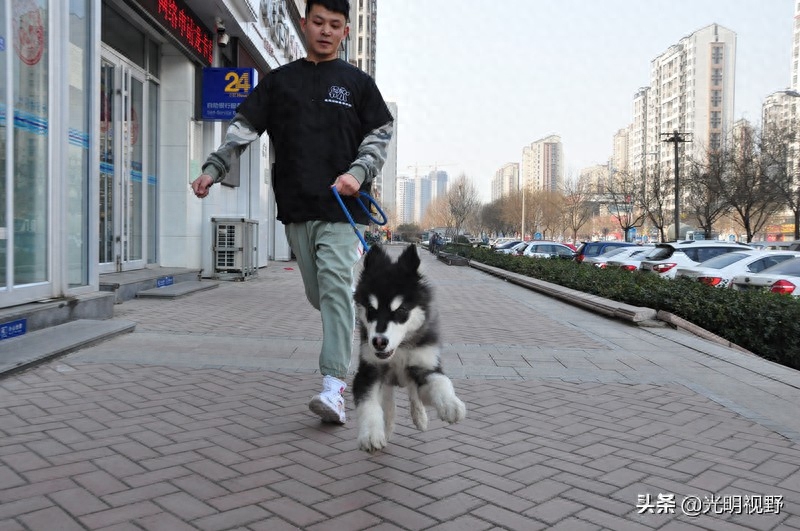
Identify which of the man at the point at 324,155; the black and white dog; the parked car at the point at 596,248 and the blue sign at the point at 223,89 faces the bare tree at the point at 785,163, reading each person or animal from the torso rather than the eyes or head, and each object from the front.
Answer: the parked car

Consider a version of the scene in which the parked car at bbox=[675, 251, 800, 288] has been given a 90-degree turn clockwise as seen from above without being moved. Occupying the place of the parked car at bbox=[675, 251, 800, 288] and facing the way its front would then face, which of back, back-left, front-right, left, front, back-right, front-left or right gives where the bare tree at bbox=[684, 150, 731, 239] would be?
back-left

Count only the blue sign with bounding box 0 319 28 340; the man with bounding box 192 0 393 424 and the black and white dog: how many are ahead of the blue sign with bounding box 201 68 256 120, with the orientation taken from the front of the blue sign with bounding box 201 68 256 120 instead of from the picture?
3

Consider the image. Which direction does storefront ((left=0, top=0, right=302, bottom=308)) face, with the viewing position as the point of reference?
facing the viewer and to the right of the viewer

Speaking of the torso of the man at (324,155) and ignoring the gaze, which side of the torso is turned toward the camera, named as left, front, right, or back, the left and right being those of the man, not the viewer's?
front

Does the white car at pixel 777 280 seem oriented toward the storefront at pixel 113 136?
no

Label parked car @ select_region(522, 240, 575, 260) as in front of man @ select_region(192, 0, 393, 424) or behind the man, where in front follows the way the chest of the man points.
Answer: behind

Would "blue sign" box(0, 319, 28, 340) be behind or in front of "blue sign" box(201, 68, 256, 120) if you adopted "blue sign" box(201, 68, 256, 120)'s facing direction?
in front

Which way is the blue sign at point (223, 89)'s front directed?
toward the camera

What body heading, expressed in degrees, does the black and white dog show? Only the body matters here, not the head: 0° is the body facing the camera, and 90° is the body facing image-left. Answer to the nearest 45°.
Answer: approximately 0°

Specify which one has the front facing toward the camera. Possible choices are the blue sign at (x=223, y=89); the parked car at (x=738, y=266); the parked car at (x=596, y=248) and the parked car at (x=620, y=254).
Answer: the blue sign

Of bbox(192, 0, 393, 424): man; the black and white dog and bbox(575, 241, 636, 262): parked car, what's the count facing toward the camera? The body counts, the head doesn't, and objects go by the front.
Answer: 2

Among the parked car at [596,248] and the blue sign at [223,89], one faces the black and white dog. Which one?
the blue sign

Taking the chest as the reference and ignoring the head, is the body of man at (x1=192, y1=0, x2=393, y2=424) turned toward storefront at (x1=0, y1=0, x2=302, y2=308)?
no

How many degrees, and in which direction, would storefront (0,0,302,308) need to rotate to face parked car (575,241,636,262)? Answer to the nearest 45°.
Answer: approximately 90° to its left

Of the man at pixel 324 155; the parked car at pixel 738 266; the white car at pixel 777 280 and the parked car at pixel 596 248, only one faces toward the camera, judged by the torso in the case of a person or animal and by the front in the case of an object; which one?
the man

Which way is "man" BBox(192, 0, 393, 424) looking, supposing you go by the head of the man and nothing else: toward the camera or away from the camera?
toward the camera

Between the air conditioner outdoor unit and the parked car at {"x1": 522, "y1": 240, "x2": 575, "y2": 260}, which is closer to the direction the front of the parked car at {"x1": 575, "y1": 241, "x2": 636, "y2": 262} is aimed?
the parked car

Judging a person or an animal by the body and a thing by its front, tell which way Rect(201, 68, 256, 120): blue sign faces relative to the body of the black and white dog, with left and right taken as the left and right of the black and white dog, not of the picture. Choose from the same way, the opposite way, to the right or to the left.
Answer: the same way

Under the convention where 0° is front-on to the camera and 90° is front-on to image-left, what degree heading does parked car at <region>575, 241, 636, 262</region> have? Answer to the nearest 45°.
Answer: approximately 225°

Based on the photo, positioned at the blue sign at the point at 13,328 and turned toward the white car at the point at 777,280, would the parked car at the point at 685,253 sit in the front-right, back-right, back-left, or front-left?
front-left
